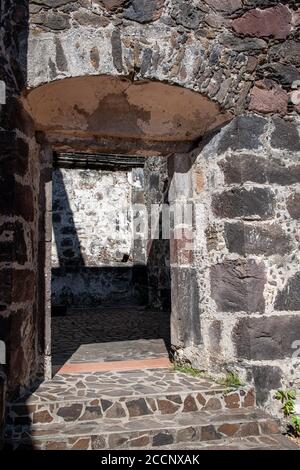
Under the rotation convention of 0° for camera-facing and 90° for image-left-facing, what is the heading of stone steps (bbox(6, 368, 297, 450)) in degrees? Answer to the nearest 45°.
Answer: approximately 0°
